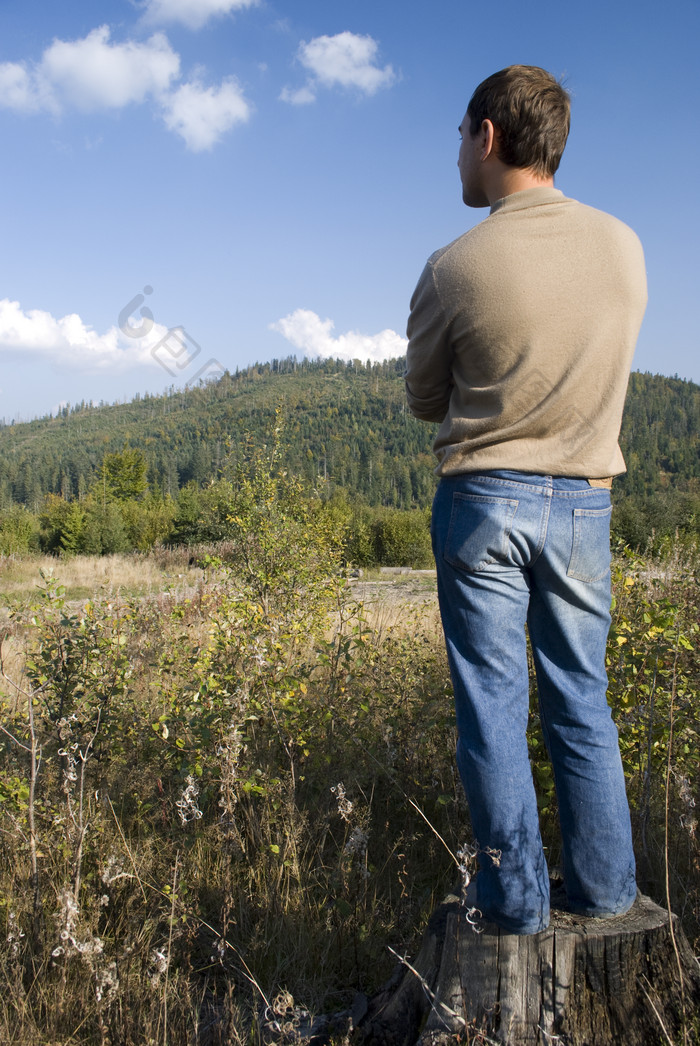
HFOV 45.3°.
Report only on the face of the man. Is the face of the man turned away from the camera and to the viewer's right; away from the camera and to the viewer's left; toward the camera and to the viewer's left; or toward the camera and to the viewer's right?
away from the camera and to the viewer's left

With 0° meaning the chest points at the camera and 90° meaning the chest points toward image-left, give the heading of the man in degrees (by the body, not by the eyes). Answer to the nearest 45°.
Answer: approximately 135°
